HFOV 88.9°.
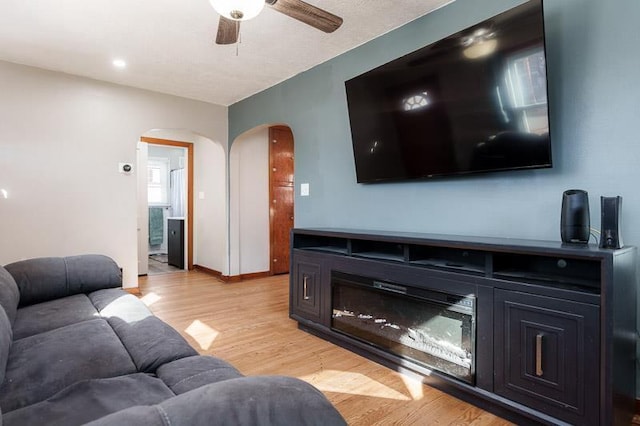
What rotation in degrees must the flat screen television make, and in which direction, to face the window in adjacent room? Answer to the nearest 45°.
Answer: approximately 90° to its right

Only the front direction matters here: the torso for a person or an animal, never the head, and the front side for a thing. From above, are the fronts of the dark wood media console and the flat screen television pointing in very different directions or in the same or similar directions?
same or similar directions

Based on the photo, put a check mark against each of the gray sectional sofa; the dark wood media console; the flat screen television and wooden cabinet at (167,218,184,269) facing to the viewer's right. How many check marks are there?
1

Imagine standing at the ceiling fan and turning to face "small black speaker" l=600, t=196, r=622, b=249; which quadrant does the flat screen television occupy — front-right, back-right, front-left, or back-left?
front-left

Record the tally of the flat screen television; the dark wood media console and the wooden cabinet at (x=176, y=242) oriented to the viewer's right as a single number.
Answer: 0

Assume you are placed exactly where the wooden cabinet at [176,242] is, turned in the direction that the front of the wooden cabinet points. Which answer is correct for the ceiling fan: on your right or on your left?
on your left

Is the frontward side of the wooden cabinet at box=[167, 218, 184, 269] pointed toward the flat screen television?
no

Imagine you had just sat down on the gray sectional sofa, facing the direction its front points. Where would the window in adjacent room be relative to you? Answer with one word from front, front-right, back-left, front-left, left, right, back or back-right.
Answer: left

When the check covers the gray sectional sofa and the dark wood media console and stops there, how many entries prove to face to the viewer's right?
1

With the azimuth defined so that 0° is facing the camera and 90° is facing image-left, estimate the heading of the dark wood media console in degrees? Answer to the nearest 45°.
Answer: approximately 45°

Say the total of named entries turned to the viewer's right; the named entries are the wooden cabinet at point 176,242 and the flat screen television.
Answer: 0

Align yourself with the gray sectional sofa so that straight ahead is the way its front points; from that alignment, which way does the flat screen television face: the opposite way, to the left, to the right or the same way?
the opposite way

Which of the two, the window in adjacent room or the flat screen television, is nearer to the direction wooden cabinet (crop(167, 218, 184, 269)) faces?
the flat screen television

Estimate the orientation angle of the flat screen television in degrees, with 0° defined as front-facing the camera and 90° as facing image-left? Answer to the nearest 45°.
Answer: approximately 45°

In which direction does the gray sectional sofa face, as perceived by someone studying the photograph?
facing to the right of the viewer

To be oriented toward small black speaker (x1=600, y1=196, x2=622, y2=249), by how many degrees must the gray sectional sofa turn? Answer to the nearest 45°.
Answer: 0° — it already faces it

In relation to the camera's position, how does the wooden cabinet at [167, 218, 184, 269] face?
facing the viewer and to the left of the viewer

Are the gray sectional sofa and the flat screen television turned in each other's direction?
yes

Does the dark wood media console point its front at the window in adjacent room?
no
